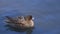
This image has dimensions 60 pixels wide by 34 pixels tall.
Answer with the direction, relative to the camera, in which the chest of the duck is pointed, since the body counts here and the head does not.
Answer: to the viewer's right
